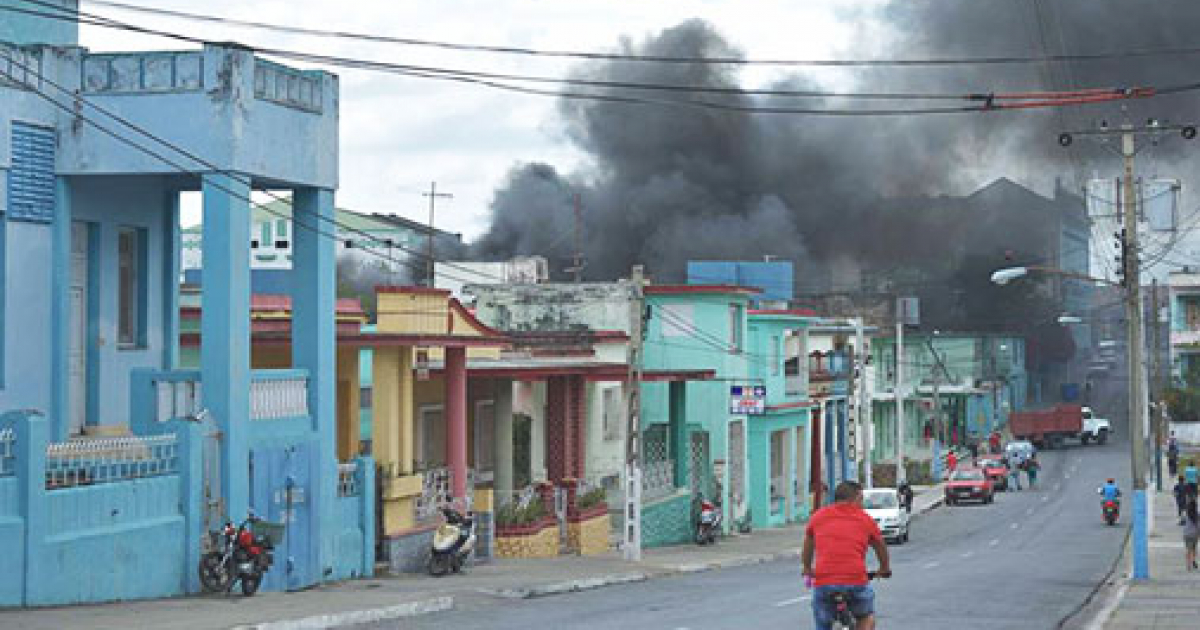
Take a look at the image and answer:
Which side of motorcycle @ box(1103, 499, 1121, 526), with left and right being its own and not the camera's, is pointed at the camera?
back

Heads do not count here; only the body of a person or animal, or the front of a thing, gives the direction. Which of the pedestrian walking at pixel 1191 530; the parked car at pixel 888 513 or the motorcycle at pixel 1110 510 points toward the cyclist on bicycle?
the parked car

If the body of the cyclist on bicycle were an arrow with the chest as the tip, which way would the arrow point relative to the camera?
away from the camera

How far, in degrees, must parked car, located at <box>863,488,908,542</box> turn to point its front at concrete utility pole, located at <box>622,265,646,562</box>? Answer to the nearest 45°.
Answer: approximately 45° to its right

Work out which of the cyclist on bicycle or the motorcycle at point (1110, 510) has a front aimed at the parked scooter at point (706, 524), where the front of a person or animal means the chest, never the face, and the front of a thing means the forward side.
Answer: the cyclist on bicycle

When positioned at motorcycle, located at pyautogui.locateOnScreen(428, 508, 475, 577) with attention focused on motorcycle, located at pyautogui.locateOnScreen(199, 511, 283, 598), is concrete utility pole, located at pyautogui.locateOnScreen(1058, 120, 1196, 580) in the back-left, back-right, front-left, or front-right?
back-left

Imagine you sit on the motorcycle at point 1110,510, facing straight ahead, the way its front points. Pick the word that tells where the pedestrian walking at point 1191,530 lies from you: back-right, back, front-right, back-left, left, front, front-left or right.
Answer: back
